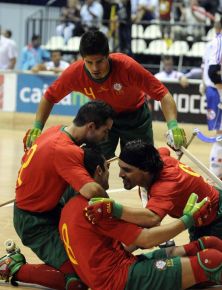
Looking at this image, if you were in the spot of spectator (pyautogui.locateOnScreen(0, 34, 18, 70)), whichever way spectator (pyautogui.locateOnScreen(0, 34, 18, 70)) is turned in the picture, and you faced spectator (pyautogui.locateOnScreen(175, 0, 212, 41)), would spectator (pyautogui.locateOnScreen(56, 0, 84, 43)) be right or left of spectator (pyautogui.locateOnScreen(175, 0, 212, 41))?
left

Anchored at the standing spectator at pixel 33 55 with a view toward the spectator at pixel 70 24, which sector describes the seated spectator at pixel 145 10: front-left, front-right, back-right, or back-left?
front-right

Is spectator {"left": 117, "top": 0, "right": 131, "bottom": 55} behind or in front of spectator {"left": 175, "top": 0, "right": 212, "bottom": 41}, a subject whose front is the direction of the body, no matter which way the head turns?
in front

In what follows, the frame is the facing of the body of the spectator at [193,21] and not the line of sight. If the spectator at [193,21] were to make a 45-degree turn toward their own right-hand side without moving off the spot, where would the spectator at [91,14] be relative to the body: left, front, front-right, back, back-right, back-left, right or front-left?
front

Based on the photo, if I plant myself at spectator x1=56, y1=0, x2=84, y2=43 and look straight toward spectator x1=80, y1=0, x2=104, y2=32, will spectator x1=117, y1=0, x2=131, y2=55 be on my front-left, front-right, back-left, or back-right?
front-right

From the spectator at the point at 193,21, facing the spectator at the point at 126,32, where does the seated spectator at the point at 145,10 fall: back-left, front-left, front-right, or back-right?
front-right

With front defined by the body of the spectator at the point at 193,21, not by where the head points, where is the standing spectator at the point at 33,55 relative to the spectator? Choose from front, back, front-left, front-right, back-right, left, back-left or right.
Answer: front-right

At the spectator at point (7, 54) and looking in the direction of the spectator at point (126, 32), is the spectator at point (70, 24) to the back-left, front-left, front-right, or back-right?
front-left

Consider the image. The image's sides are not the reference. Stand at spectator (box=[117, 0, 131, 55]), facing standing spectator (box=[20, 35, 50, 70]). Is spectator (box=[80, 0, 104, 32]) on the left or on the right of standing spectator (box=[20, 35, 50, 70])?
right

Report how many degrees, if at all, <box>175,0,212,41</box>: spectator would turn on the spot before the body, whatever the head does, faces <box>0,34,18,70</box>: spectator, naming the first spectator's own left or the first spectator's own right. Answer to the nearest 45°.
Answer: approximately 45° to the first spectator's own right

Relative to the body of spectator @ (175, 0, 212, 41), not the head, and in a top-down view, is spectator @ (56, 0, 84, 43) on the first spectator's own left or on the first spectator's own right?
on the first spectator's own right
